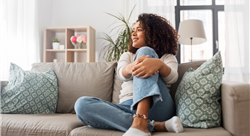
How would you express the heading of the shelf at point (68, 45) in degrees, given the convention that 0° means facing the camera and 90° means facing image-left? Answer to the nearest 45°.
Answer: approximately 0°

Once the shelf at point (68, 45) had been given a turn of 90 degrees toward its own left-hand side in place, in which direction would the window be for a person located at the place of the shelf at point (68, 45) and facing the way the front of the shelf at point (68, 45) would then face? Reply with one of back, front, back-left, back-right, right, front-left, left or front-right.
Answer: front

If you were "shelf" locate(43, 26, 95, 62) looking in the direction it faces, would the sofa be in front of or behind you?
in front

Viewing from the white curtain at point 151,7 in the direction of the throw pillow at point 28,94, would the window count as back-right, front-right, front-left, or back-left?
back-left

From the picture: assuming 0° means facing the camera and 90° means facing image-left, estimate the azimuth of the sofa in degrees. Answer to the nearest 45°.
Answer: approximately 0°

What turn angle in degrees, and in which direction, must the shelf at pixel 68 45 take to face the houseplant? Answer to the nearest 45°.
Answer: approximately 45° to its left

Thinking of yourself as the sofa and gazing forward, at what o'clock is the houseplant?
The houseplant is roughly at 6 o'clock from the sofa.
